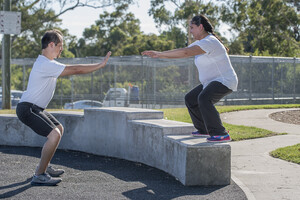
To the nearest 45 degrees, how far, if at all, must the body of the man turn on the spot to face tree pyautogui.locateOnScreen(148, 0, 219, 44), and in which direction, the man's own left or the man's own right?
approximately 90° to the man's own left

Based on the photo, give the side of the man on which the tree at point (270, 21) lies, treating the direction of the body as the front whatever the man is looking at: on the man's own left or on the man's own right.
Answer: on the man's own left

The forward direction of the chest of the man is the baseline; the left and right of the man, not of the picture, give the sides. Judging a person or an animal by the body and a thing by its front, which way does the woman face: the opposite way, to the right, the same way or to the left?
the opposite way

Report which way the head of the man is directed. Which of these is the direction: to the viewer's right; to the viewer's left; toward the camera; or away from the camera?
to the viewer's right

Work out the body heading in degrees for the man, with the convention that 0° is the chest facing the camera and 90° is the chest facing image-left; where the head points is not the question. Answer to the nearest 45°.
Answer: approximately 270°

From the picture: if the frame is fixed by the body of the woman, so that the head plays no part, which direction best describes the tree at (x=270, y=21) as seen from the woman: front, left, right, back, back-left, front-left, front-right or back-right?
right

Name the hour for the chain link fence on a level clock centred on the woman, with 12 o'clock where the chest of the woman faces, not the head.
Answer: The chain link fence is roughly at 3 o'clock from the woman.

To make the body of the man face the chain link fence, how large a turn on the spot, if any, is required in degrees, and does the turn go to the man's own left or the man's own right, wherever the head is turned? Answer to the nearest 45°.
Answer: approximately 90° to the man's own left

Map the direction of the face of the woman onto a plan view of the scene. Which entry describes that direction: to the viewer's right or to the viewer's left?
to the viewer's left

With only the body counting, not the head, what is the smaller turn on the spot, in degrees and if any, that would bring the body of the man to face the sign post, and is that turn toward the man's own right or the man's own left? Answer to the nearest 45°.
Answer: approximately 90° to the man's own left

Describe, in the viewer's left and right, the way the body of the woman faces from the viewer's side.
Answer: facing to the left of the viewer

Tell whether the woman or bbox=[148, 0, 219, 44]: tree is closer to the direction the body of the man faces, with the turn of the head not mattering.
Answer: the woman

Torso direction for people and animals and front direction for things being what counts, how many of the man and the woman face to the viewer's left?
1
